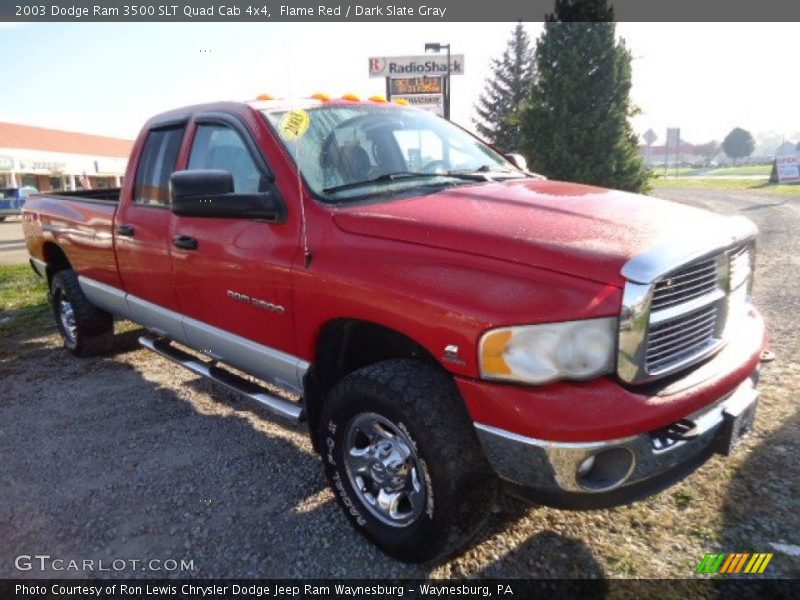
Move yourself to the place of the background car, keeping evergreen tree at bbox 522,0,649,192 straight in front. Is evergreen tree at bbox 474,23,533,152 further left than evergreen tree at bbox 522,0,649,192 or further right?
left

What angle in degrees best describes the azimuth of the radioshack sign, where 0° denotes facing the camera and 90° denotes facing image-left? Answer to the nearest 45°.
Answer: approximately 0°

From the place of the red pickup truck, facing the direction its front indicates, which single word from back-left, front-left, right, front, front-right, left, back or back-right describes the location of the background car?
back

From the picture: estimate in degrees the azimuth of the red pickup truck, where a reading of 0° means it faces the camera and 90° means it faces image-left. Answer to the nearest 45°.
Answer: approximately 315°

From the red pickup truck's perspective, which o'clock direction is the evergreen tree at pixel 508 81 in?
The evergreen tree is roughly at 8 o'clock from the red pickup truck.

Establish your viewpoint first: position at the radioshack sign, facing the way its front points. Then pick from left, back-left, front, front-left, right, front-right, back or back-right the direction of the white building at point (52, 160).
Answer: back-right

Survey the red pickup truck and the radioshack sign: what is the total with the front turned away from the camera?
0

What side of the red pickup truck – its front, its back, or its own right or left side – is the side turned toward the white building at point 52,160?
back

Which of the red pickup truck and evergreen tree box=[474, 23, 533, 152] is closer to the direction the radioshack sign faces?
the red pickup truck

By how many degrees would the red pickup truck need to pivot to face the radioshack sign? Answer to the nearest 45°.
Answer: approximately 135° to its left
